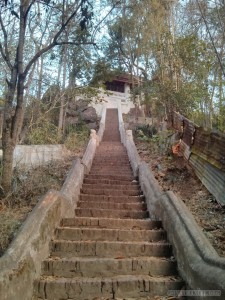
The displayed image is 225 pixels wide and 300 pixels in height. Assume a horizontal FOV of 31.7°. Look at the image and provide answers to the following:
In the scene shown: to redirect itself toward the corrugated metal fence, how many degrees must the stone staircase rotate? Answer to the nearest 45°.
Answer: approximately 135° to its left

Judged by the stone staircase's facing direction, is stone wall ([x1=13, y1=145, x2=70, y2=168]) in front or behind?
behind

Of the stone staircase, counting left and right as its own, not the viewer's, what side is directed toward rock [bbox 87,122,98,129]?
back

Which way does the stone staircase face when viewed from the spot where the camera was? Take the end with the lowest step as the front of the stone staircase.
facing the viewer

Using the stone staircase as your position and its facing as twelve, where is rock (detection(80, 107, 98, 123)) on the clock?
The rock is roughly at 6 o'clock from the stone staircase.

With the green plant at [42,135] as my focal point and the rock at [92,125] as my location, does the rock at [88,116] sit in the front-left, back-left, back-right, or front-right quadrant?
back-right

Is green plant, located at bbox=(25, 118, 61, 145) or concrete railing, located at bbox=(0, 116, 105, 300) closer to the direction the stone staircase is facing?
the concrete railing
